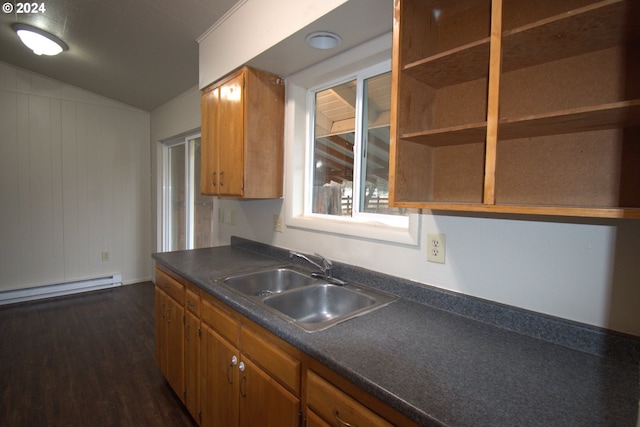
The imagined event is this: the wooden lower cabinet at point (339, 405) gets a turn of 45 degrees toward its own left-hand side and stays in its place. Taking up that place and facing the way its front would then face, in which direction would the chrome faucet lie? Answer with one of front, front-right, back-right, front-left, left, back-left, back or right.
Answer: back

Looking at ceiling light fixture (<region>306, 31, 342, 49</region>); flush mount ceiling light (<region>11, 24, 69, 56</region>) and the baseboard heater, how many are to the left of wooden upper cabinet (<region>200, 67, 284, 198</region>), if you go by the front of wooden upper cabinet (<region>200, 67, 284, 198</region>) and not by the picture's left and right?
1

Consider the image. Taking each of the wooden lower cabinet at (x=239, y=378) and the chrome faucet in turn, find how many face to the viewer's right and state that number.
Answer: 0

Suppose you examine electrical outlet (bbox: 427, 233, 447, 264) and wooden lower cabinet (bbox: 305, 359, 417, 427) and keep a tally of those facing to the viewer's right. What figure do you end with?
0

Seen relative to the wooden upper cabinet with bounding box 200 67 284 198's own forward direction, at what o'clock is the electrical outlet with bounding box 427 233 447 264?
The electrical outlet is roughly at 9 o'clock from the wooden upper cabinet.

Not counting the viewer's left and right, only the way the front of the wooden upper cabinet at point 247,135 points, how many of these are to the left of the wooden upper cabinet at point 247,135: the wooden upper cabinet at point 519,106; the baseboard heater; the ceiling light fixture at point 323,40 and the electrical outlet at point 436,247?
3

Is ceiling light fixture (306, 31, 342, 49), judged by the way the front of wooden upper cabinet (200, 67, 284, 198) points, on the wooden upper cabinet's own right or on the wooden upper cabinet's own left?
on the wooden upper cabinet's own left

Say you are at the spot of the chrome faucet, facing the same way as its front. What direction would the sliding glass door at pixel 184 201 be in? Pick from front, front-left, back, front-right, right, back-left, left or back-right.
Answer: right

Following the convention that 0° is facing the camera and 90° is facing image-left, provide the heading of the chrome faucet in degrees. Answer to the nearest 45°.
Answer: approximately 45°

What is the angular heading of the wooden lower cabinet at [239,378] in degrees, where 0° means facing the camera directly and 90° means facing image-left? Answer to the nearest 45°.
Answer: approximately 45°

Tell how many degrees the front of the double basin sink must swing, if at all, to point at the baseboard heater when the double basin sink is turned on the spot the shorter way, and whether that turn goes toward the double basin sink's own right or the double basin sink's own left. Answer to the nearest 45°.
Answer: approximately 90° to the double basin sink's own right

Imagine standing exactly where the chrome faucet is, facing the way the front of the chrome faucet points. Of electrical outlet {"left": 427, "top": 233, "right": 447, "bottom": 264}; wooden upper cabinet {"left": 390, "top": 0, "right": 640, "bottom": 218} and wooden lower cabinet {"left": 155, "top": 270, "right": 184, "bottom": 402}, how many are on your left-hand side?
2

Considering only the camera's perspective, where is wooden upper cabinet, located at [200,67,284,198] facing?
facing the viewer and to the left of the viewer
